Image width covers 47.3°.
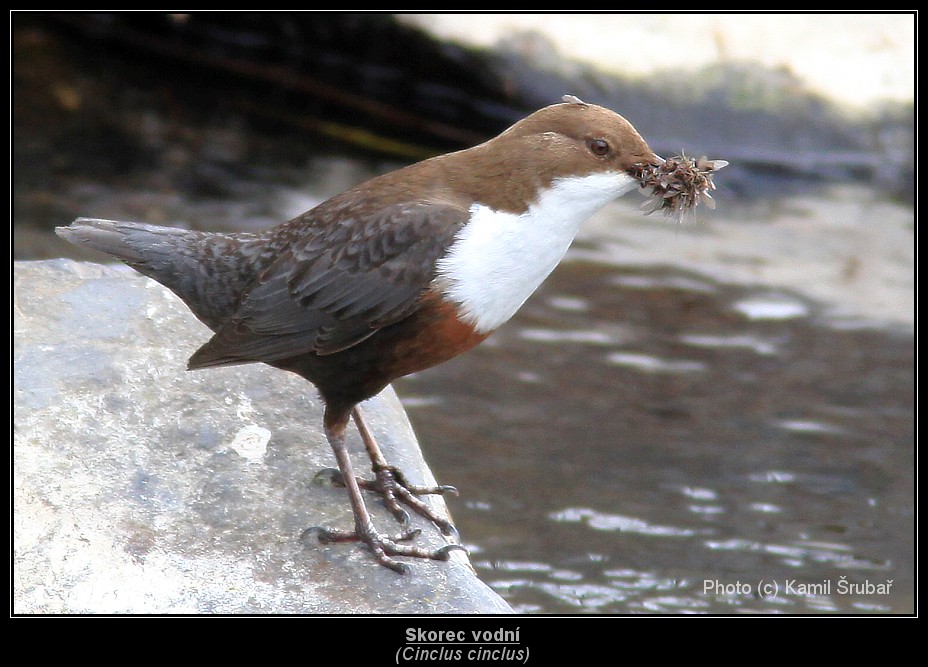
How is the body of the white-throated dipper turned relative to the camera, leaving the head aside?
to the viewer's right
